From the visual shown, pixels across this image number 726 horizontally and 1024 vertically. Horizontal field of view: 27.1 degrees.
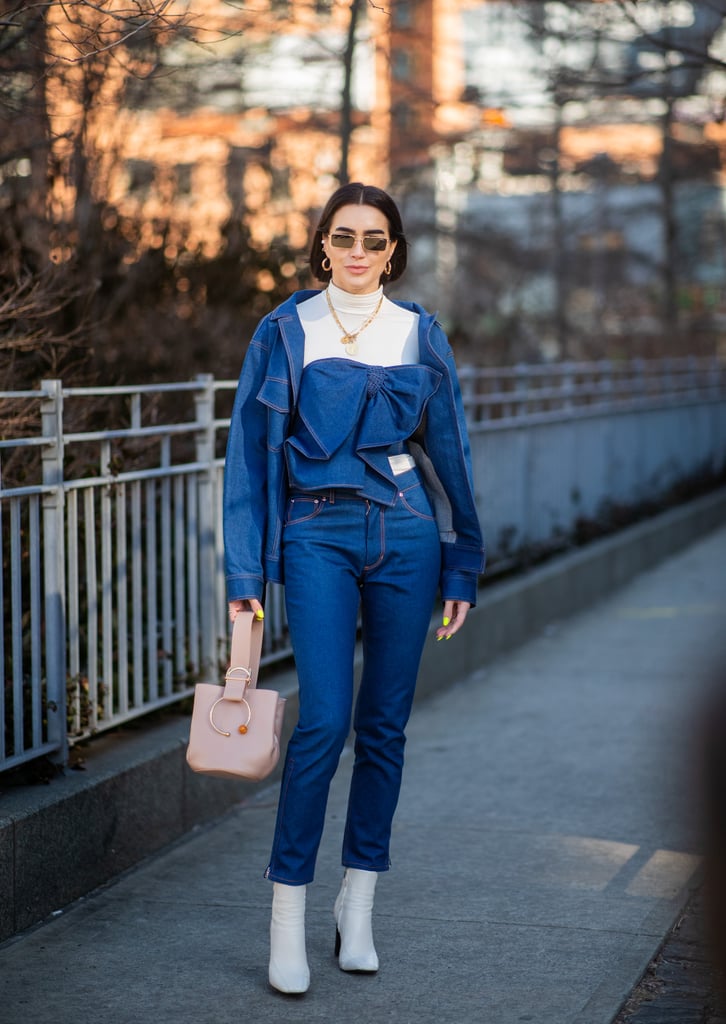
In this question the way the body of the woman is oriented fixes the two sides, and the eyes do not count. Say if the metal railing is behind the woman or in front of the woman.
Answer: behind

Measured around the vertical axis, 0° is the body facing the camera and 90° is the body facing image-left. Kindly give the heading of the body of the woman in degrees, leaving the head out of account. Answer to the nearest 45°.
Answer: approximately 0°
